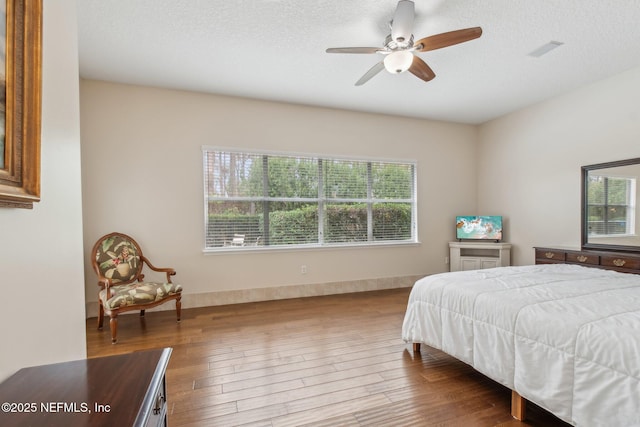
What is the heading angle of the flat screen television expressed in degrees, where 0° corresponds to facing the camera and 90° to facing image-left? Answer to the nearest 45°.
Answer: approximately 0°

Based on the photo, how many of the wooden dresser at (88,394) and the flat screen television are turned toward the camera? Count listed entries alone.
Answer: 1

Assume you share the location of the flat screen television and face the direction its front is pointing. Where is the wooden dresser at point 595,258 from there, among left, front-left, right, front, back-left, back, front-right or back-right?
front-left

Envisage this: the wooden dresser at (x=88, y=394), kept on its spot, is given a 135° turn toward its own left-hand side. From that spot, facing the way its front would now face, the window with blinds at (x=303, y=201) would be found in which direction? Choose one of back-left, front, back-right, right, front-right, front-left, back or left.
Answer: right

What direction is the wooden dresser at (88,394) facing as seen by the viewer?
to the viewer's right

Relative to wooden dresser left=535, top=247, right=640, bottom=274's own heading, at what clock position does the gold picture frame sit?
The gold picture frame is roughly at 11 o'clock from the wooden dresser.

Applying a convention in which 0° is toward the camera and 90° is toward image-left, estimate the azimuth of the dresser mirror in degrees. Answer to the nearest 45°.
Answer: approximately 45°

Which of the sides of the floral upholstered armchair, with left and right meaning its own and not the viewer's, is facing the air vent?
front

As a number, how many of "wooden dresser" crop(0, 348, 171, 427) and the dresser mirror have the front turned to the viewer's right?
1

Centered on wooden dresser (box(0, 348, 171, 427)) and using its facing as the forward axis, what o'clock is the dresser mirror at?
The dresser mirror is roughly at 12 o'clock from the wooden dresser.

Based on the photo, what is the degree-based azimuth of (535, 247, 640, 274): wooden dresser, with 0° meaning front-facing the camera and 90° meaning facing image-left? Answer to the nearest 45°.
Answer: approximately 45°

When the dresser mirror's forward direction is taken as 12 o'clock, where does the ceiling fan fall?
The ceiling fan is roughly at 11 o'clock from the dresser mirror.
